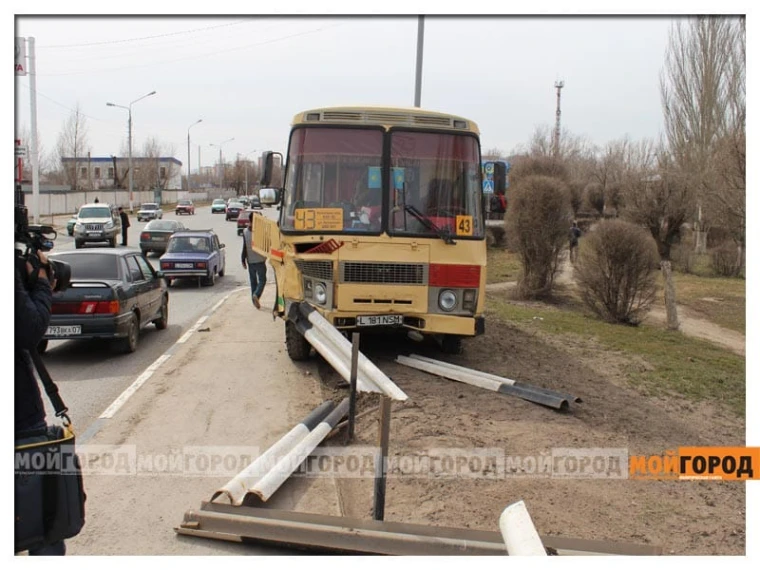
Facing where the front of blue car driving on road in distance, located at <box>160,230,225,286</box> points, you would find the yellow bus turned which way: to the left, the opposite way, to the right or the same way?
the opposite way

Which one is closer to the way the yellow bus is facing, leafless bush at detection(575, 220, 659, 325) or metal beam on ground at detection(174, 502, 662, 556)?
the metal beam on ground

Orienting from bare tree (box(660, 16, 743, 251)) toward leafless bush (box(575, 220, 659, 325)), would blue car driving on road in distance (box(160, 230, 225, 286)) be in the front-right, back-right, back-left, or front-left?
front-right

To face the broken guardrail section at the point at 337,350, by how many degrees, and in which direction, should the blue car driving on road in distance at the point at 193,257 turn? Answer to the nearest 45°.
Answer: approximately 180°

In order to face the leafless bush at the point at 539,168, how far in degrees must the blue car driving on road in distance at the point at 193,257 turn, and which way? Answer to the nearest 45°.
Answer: approximately 45° to its right

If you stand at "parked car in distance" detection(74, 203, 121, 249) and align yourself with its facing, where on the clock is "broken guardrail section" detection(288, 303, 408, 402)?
The broken guardrail section is roughly at 12 o'clock from the parked car in distance.

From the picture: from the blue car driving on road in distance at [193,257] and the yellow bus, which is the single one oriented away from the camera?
the blue car driving on road in distance

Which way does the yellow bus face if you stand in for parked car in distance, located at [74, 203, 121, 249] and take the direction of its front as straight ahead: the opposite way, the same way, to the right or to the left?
the same way

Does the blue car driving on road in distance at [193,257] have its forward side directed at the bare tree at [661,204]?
no

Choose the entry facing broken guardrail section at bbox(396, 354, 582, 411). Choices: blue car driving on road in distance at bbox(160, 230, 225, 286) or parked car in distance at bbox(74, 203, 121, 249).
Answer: parked car in distance at bbox(74, 203, 121, 249)

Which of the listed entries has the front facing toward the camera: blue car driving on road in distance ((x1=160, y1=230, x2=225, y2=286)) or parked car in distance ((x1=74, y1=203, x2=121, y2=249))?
parked car in distance ((x1=74, y1=203, x2=121, y2=249))

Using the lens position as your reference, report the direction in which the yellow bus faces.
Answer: facing the viewer

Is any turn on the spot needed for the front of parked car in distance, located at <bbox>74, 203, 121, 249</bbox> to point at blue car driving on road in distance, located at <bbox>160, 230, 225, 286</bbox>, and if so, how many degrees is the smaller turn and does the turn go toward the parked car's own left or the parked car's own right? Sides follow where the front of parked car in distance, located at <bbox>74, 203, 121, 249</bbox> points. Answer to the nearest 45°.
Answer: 0° — it already faces it

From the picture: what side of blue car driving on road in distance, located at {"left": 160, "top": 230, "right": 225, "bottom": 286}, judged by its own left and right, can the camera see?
back

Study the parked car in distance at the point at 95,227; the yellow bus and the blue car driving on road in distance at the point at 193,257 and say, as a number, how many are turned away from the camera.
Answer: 1

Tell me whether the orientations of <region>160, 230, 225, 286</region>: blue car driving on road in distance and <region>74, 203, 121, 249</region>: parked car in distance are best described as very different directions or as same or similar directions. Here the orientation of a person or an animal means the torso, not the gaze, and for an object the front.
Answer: very different directions
